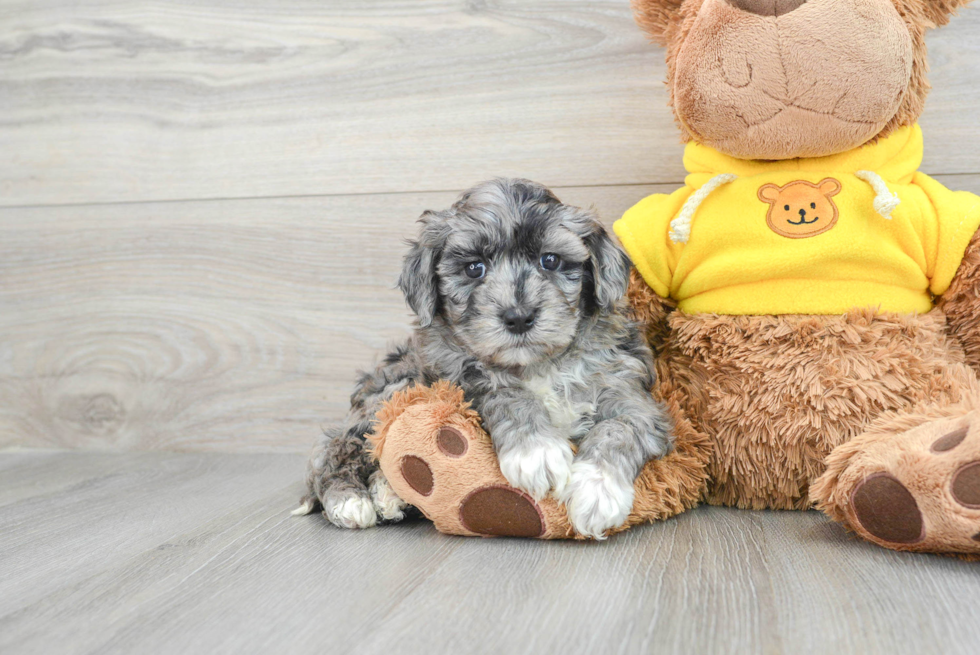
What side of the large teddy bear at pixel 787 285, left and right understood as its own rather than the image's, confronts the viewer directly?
front

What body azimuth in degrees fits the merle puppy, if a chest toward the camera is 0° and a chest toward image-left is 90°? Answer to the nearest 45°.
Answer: approximately 315°
